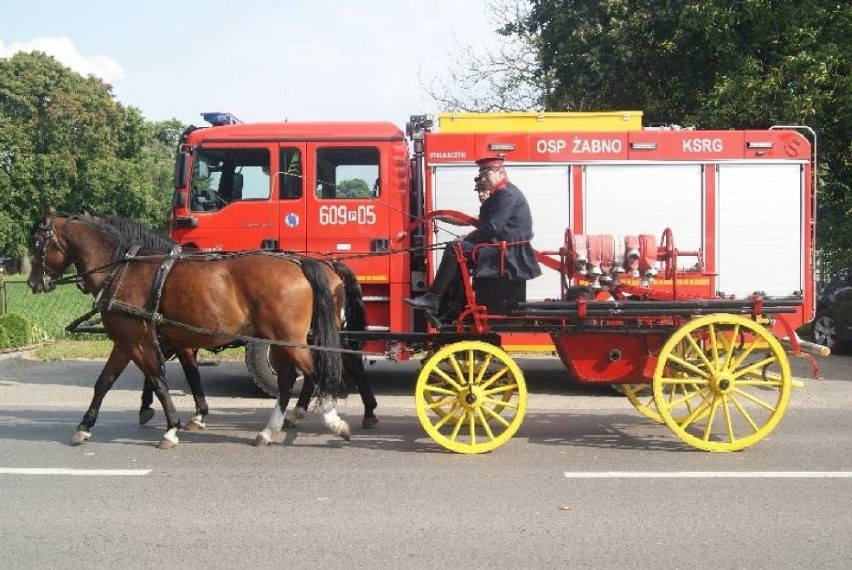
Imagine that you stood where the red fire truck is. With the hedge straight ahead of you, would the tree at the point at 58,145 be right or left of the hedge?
right

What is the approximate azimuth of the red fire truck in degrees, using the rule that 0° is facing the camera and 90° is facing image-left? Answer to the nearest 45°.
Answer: approximately 90°

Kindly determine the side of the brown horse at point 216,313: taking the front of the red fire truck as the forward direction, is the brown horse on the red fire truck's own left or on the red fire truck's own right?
on the red fire truck's own left

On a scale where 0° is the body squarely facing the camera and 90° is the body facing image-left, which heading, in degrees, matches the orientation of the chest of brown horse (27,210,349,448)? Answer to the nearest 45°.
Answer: approximately 90°

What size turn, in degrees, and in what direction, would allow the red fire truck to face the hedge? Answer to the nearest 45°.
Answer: approximately 45° to its right
